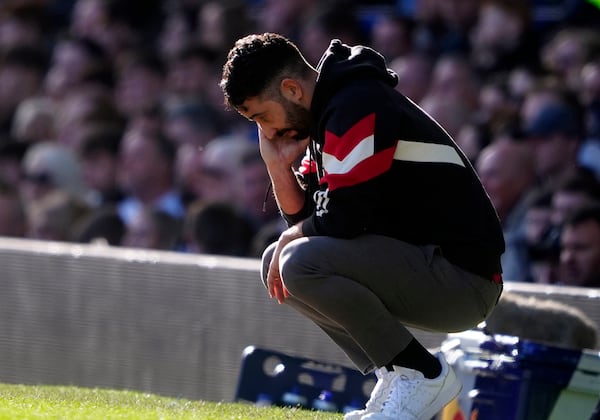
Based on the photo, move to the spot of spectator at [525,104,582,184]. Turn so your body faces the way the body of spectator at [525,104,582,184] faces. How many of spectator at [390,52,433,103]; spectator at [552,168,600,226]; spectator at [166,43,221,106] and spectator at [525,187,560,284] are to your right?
2

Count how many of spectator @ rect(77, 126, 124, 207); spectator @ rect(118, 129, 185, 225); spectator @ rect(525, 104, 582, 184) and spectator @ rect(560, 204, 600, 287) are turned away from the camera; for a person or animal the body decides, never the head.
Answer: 0

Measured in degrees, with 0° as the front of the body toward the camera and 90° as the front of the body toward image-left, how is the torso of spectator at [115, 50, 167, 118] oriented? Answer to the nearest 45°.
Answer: approximately 45°

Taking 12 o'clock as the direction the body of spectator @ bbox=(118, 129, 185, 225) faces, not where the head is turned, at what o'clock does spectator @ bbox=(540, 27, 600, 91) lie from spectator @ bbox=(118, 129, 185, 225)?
spectator @ bbox=(540, 27, 600, 91) is roughly at 8 o'clock from spectator @ bbox=(118, 129, 185, 225).

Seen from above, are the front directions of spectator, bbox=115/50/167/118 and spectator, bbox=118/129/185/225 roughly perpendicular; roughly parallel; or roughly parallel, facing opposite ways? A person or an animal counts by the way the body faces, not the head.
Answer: roughly parallel

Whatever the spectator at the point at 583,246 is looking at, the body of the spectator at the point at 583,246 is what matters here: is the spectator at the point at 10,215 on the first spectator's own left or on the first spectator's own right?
on the first spectator's own right

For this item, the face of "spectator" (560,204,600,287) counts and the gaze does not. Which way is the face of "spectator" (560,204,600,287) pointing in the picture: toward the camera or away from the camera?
toward the camera

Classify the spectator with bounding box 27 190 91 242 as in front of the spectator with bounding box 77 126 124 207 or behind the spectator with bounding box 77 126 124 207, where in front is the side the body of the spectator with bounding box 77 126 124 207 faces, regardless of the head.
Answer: in front

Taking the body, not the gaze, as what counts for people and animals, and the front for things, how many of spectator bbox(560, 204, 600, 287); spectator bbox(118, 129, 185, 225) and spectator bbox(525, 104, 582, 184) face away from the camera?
0

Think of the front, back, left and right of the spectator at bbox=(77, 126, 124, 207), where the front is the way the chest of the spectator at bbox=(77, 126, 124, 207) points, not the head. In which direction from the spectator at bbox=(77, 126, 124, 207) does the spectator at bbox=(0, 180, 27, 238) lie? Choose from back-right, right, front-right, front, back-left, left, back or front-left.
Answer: front

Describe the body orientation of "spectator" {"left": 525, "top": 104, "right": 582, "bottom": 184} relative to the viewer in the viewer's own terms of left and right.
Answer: facing the viewer and to the left of the viewer

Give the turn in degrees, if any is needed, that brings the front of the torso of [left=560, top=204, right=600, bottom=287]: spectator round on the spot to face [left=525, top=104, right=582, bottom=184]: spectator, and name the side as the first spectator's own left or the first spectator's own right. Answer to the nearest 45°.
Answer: approximately 135° to the first spectator's own right
